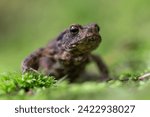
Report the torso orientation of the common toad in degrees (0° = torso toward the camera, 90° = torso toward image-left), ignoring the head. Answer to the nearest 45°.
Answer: approximately 315°
